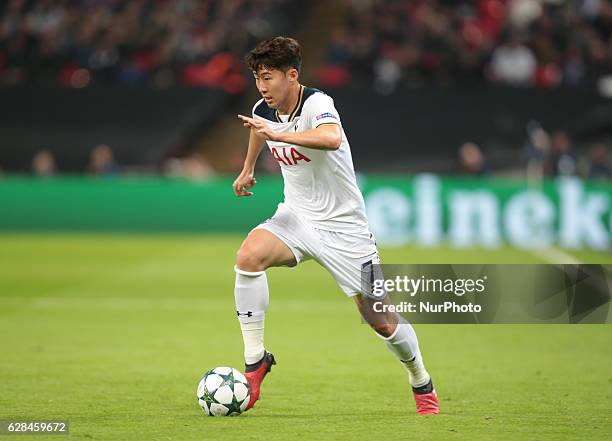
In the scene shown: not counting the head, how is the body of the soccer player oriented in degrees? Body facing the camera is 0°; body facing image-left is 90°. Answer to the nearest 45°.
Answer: approximately 45°
